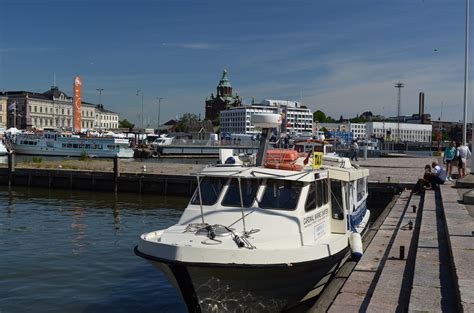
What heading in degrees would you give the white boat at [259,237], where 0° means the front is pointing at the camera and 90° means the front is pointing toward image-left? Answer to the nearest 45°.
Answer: approximately 45°

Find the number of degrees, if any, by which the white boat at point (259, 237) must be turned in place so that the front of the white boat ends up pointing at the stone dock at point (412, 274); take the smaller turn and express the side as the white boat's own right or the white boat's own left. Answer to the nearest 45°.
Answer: approximately 135° to the white boat's own left
